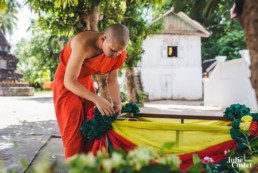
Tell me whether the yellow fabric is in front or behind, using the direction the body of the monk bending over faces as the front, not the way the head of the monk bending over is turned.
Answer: in front

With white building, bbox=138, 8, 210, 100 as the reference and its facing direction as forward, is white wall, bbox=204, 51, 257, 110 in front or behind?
in front

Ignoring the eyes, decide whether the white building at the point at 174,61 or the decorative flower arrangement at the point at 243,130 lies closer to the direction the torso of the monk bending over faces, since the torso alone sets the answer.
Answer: the decorative flower arrangement

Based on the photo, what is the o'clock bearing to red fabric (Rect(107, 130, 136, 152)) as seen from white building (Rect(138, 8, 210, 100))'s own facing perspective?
The red fabric is roughly at 12 o'clock from the white building.

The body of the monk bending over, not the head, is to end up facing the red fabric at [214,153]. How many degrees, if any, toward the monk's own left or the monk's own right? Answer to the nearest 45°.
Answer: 0° — they already face it

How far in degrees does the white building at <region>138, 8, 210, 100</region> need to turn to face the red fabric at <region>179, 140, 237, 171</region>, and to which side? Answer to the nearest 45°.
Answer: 0° — it already faces it

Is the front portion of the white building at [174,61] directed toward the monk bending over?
yes

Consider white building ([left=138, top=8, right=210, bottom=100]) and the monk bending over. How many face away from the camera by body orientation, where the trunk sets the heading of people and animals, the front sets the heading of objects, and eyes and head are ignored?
0

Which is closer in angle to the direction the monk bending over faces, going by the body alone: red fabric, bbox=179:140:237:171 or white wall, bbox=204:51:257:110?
the red fabric

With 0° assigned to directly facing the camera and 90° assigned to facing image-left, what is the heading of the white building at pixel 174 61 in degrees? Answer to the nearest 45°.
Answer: approximately 0°

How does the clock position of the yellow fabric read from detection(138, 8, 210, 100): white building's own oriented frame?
The yellow fabric is roughly at 12 o'clock from the white building.
